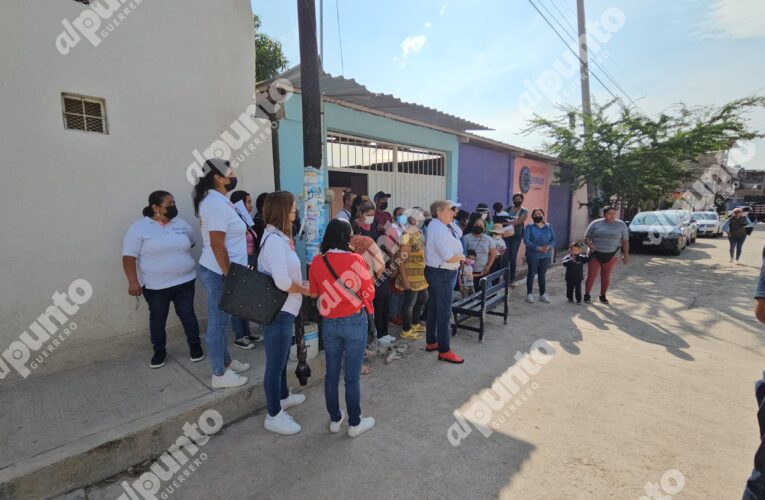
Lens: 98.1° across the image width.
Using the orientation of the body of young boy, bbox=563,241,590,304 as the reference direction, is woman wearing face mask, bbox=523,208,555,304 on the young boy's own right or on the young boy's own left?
on the young boy's own right

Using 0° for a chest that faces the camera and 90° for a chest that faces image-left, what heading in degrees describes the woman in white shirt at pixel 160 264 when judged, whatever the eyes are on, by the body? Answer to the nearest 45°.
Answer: approximately 315°

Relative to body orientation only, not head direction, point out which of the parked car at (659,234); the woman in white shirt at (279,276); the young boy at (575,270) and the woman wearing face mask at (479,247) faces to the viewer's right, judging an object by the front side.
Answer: the woman in white shirt

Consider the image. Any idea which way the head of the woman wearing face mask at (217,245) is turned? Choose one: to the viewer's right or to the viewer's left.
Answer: to the viewer's right

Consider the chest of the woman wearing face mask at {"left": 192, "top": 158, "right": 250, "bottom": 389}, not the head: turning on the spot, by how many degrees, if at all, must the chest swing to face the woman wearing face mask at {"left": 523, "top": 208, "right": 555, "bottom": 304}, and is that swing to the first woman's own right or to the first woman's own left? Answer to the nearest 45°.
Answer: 0° — they already face them

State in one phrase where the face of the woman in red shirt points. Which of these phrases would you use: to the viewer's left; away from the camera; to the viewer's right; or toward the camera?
away from the camera
